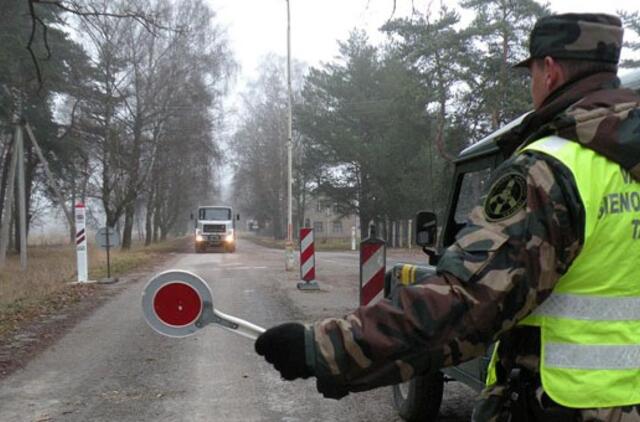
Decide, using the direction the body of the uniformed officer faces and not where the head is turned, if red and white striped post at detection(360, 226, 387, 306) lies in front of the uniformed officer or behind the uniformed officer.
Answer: in front

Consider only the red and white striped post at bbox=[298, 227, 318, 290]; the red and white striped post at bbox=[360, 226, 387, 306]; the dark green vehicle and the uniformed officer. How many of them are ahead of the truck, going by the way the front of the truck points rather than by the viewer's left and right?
4

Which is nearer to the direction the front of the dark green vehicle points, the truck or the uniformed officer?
the truck

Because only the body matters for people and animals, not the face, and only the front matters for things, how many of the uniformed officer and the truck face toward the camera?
1

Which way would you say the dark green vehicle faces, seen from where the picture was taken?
facing away from the viewer and to the left of the viewer

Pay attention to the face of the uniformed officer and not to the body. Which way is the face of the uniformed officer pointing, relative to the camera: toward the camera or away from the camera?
away from the camera

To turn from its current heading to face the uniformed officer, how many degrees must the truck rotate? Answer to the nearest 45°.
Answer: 0° — it already faces them

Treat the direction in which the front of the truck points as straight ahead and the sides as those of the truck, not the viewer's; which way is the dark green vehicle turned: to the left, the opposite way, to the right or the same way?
the opposite way

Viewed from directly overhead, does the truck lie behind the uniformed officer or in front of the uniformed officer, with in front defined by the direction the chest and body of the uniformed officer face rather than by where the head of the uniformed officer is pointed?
in front

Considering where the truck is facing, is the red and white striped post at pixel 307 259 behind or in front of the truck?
in front

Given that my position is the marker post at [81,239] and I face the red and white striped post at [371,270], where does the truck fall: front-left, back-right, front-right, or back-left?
back-left

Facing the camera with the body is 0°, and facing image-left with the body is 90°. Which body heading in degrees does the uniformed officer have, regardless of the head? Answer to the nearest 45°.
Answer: approximately 135°

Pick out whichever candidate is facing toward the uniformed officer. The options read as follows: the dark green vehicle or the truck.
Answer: the truck

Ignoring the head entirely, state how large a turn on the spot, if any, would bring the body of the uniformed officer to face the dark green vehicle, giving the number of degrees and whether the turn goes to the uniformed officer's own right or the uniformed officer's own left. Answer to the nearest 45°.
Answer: approximately 45° to the uniformed officer's own right
